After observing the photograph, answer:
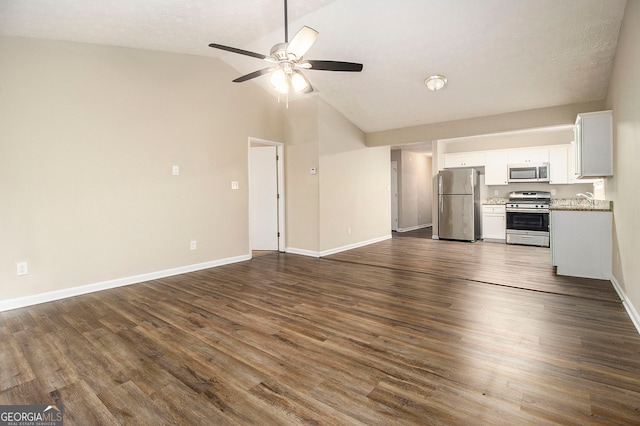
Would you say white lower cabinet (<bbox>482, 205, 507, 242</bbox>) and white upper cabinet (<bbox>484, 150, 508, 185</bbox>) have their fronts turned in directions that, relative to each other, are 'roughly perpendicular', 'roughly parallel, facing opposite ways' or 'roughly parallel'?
roughly parallel

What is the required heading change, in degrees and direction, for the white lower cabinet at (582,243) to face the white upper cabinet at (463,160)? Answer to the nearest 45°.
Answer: approximately 45° to its right

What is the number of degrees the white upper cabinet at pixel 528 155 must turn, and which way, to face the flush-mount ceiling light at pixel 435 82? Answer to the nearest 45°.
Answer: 0° — it already faces it

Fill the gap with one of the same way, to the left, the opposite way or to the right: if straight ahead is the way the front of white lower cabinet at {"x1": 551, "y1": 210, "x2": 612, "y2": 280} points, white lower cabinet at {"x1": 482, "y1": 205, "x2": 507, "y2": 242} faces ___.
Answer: to the left

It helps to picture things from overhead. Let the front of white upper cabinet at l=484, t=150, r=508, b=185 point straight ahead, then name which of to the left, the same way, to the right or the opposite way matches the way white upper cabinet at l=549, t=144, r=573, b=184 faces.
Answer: the same way

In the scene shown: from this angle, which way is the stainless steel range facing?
toward the camera

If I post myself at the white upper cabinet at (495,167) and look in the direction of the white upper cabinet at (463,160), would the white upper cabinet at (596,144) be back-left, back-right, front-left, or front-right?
back-left

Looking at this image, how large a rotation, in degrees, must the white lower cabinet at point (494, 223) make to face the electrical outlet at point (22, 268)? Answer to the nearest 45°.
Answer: approximately 45° to its right

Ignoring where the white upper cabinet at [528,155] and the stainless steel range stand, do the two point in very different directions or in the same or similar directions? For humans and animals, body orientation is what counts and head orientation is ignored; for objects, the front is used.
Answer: same or similar directions

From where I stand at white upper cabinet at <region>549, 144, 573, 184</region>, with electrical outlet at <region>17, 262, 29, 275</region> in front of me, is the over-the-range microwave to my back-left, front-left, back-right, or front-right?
front-right

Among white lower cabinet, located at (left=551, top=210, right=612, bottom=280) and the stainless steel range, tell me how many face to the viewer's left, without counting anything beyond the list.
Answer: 1

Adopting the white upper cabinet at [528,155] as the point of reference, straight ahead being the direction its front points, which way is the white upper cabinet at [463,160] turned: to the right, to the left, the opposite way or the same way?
the same way

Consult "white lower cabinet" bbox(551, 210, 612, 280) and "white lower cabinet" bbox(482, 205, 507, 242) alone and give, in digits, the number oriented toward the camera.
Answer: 1

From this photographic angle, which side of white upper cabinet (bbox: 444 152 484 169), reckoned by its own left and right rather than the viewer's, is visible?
front

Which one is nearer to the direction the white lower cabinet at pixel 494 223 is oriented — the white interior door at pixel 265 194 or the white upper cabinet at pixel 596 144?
the white upper cabinet

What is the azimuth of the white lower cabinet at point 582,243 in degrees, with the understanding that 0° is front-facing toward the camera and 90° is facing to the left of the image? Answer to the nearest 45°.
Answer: approximately 90°
